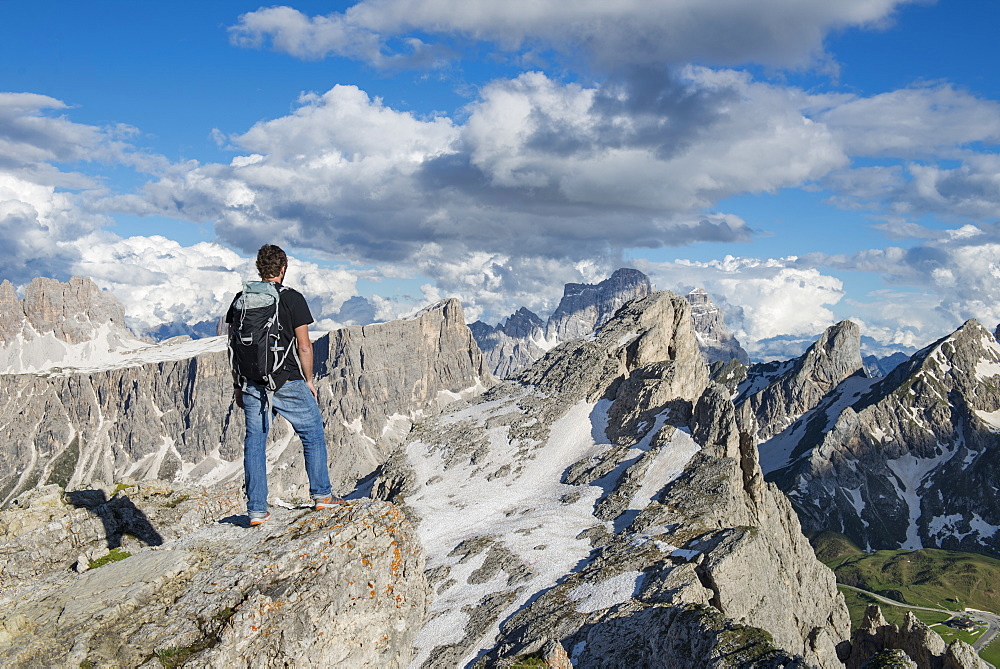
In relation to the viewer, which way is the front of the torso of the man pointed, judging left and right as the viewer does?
facing away from the viewer and to the right of the viewer

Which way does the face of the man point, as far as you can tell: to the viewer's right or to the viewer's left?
to the viewer's right
